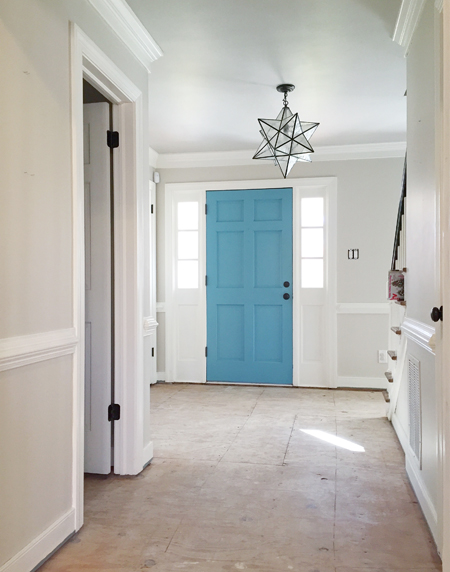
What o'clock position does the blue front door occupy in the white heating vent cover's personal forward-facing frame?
The blue front door is roughly at 2 o'clock from the white heating vent cover.

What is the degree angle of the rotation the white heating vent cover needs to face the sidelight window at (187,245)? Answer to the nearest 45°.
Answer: approximately 45° to its right

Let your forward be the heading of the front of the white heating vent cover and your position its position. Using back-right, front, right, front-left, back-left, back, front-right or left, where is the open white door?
front

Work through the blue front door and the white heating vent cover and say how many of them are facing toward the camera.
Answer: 1

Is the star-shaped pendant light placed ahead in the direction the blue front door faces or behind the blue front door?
ahead

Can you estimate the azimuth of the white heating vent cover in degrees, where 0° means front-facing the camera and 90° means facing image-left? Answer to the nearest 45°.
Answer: approximately 90°

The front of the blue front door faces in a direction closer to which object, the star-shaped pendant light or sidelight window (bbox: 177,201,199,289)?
the star-shaped pendant light

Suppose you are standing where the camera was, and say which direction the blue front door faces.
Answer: facing the viewer

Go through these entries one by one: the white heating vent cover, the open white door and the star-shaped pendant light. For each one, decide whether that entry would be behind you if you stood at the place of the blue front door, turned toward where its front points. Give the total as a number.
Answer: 0

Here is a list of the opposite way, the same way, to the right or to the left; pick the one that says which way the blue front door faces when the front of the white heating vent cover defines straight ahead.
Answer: to the left

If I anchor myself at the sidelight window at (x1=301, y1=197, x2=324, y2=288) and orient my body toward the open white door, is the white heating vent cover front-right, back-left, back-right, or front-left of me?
front-left

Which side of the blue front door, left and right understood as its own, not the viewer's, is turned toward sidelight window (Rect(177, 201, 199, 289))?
right

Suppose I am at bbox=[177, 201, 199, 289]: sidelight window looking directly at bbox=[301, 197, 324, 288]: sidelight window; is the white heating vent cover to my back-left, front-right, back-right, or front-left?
front-right

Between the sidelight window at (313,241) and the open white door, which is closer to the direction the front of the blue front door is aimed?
the open white door

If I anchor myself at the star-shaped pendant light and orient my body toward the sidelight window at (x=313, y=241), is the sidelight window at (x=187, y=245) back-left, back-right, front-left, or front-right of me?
front-left

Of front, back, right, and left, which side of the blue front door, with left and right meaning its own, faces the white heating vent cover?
front

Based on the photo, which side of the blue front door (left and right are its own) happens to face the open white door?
front

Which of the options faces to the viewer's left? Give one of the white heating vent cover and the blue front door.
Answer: the white heating vent cover

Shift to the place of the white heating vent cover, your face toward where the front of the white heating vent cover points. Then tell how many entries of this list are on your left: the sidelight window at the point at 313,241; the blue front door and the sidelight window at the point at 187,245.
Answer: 0
